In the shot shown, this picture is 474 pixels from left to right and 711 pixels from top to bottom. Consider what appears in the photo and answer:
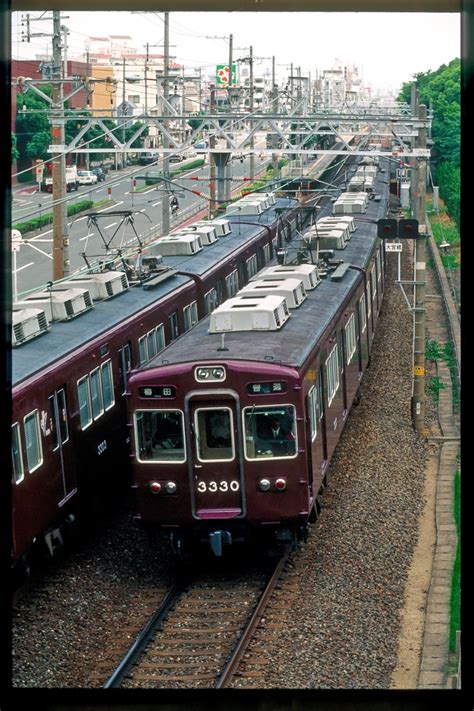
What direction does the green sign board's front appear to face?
toward the camera

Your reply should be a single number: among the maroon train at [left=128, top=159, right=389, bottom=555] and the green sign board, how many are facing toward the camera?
2

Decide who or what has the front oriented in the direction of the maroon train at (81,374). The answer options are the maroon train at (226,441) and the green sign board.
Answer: the green sign board

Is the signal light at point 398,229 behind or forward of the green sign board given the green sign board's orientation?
forward

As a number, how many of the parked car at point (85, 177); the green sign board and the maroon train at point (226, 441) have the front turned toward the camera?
2

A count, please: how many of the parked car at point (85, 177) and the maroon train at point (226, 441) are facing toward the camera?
1

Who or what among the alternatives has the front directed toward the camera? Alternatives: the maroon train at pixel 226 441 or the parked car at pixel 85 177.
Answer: the maroon train

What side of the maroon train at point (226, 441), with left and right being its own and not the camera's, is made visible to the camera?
front

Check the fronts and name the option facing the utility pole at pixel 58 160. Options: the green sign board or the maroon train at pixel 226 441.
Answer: the green sign board

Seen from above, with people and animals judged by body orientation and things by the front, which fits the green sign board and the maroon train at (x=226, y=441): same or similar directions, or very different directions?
same or similar directions

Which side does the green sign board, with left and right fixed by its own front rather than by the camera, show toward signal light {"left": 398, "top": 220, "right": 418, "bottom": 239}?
front
